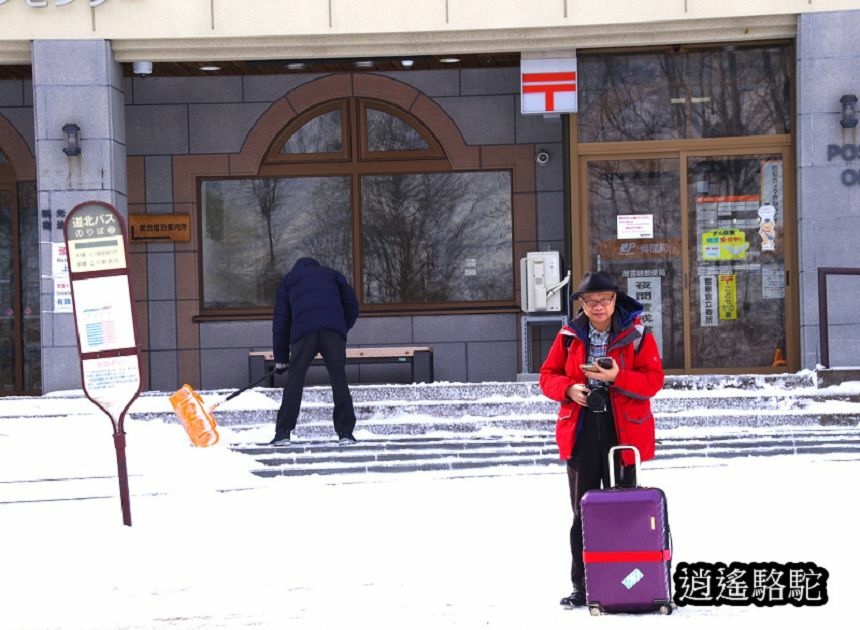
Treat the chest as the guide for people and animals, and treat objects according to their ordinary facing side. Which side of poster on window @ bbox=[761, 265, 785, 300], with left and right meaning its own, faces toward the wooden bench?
right

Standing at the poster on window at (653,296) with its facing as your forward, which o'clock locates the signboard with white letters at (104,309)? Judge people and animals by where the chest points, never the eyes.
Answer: The signboard with white letters is roughly at 1 o'clock from the poster on window.

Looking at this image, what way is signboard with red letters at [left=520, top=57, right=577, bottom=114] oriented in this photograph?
toward the camera

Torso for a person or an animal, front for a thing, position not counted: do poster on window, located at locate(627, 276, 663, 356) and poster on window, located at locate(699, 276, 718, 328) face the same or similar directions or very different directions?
same or similar directions

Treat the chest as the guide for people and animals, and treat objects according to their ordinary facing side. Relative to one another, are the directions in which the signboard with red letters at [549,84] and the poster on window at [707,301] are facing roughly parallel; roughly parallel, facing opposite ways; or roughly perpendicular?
roughly parallel

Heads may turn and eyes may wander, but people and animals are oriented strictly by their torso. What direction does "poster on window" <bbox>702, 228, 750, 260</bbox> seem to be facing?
toward the camera

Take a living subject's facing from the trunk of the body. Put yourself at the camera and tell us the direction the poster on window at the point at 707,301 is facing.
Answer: facing the viewer

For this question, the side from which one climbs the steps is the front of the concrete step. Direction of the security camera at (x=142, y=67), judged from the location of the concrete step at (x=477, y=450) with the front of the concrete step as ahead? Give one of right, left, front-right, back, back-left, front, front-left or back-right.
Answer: back-right

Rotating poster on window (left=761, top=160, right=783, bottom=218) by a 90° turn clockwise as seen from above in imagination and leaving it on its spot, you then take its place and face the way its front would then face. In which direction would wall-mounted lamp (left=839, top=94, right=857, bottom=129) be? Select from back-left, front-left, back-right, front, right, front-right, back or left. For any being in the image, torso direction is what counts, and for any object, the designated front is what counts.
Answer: back-left

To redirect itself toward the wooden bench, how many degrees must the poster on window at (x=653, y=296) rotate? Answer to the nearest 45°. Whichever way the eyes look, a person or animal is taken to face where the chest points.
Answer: approximately 90° to its right

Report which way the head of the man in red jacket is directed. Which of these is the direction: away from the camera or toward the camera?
toward the camera

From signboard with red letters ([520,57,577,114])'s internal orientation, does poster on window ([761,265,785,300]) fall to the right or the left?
on its left

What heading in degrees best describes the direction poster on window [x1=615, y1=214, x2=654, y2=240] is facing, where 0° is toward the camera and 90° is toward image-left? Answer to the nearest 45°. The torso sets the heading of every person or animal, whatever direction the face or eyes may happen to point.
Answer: approximately 0°

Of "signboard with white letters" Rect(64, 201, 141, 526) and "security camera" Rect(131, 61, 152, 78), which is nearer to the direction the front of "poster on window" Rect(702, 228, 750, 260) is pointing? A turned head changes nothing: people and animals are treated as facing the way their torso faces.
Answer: the signboard with white letters
